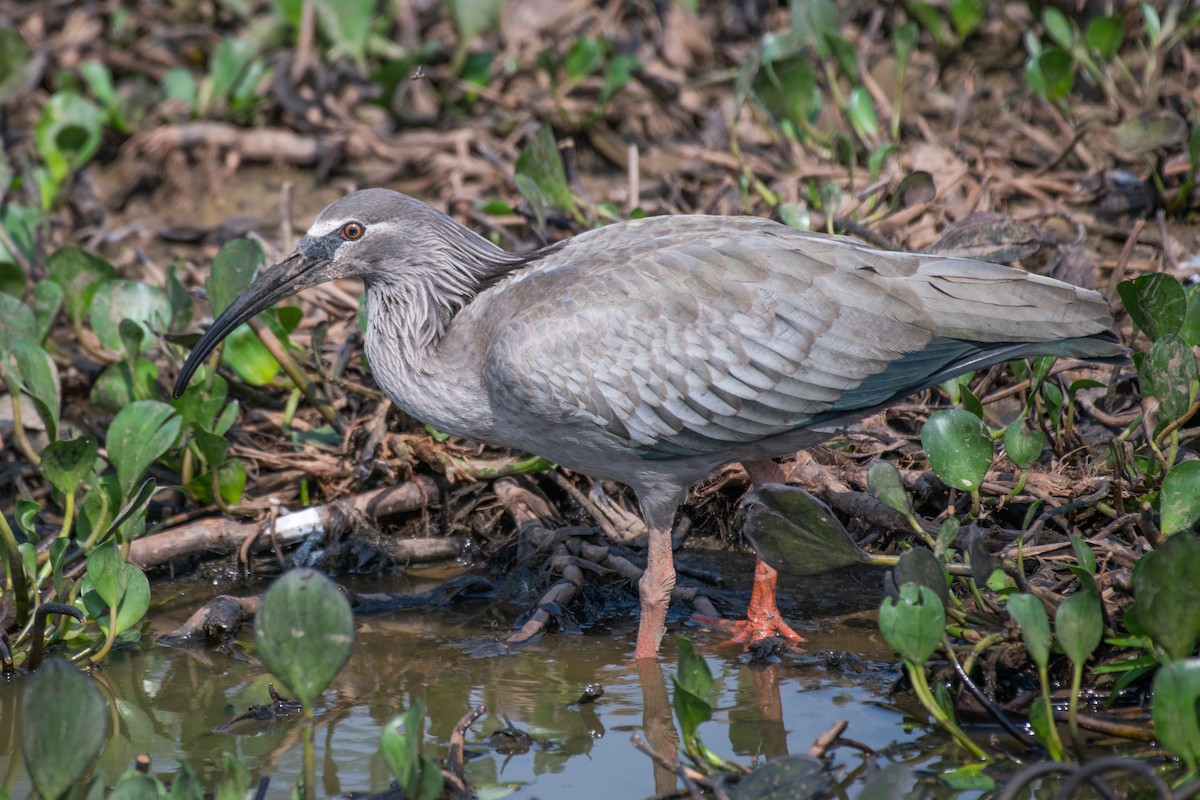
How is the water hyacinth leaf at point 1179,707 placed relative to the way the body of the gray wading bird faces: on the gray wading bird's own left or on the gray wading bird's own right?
on the gray wading bird's own left

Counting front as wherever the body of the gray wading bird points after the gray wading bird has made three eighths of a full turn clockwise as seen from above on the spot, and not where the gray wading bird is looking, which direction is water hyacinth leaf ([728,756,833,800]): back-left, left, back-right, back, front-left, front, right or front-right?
back-right

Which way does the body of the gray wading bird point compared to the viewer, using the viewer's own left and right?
facing to the left of the viewer

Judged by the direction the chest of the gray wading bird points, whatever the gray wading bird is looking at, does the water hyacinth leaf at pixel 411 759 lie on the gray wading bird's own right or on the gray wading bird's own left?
on the gray wading bird's own left

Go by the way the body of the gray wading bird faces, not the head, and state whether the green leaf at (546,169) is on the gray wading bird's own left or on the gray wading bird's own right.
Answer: on the gray wading bird's own right

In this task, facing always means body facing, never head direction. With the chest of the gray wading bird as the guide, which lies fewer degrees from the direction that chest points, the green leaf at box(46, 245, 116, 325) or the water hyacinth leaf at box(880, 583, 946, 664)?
the green leaf

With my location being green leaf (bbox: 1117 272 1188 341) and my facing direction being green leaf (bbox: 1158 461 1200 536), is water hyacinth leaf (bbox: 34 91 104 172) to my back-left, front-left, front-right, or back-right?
back-right

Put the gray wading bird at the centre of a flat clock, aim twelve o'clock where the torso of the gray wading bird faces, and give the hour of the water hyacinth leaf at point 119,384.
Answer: The water hyacinth leaf is roughly at 1 o'clock from the gray wading bird.

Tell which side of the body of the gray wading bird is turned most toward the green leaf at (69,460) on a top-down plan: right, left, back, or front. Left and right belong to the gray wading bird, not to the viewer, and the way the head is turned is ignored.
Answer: front

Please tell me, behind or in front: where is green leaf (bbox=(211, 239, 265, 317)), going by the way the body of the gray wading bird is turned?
in front

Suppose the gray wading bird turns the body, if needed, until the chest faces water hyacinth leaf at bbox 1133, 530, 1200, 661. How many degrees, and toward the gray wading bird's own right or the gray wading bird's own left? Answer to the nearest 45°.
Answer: approximately 135° to the gray wading bird's own left

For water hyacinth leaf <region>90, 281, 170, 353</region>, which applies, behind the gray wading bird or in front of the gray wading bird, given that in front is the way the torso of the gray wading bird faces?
in front

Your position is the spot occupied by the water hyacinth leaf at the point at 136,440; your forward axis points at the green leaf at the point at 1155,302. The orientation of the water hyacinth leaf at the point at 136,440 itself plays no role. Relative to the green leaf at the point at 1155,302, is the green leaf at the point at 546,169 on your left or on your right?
left

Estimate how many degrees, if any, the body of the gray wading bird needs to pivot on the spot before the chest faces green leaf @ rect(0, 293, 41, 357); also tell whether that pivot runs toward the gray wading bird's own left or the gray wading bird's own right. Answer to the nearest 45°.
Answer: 0° — it already faces it
